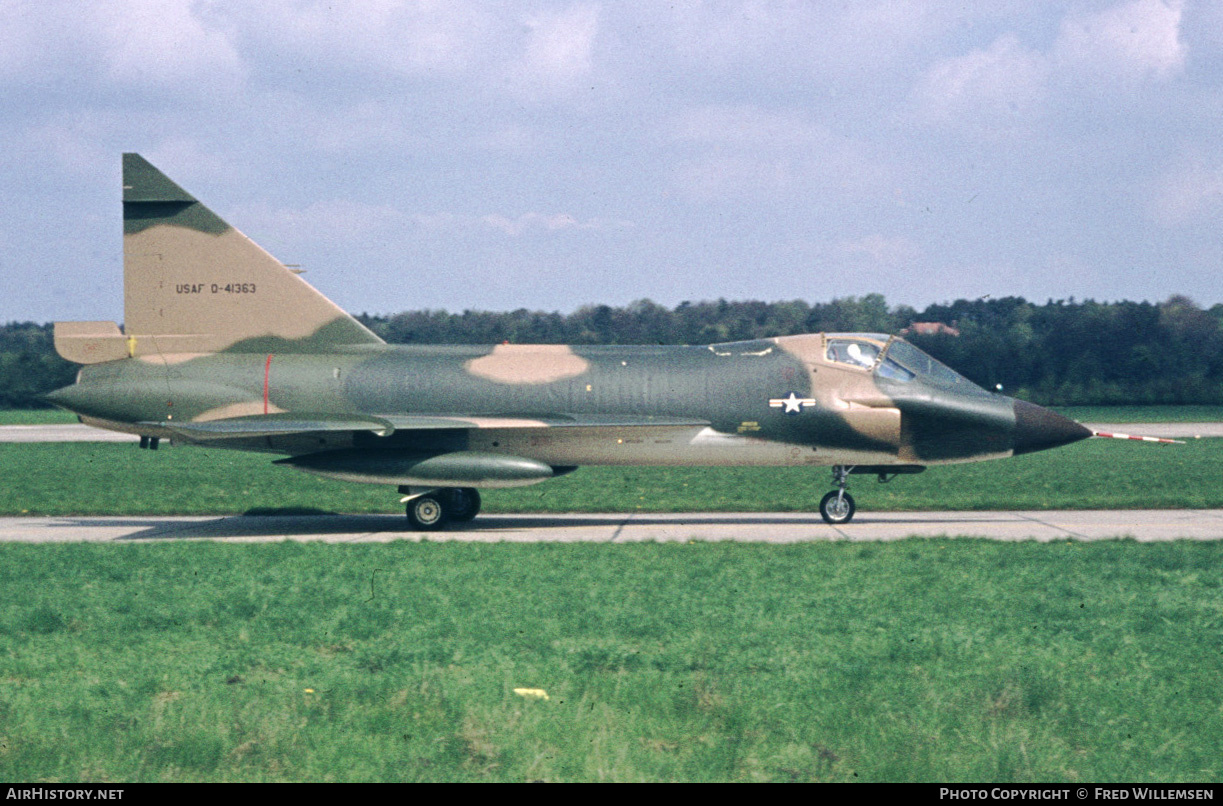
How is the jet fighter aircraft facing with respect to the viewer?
to the viewer's right

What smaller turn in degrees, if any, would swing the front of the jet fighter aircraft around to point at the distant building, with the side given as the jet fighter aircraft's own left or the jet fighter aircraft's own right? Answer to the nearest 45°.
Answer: approximately 45° to the jet fighter aircraft's own left
